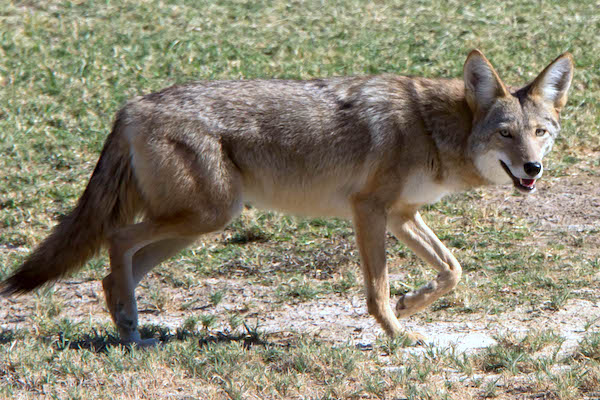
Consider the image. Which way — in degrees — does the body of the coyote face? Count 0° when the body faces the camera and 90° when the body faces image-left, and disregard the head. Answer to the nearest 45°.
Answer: approximately 270°
